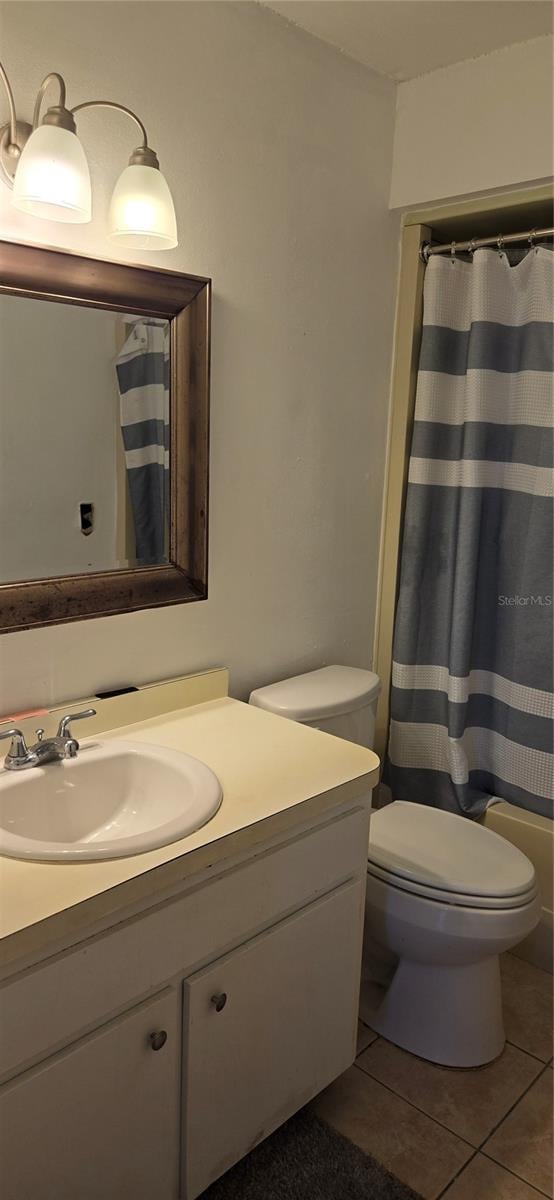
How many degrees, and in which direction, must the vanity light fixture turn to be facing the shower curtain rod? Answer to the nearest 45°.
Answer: approximately 90° to its left

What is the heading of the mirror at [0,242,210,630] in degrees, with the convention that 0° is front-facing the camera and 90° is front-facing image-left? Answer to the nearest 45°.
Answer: approximately 315°

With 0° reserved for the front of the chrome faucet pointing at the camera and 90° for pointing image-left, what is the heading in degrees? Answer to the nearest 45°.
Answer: approximately 315°

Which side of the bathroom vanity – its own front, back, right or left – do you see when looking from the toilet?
left

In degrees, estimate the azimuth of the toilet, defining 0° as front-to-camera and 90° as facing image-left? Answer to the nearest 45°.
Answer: approximately 315°
